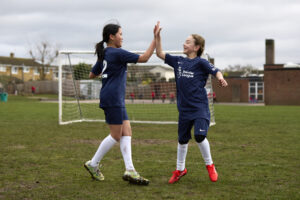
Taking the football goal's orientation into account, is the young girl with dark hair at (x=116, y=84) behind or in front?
in front

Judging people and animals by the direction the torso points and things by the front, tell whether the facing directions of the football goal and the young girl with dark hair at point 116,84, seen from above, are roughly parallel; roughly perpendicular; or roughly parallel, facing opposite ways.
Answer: roughly perpendicular

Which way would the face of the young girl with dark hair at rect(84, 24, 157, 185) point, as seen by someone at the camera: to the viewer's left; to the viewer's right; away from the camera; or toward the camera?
to the viewer's right

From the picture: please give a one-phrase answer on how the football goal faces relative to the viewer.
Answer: facing the viewer

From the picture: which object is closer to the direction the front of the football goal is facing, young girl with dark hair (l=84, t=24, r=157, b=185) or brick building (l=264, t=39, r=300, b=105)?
the young girl with dark hair

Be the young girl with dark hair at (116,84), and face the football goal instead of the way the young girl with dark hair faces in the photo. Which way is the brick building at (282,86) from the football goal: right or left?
right

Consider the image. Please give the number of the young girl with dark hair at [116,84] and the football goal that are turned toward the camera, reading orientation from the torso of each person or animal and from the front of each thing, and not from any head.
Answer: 1

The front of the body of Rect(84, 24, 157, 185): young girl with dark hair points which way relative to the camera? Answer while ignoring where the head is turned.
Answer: to the viewer's right

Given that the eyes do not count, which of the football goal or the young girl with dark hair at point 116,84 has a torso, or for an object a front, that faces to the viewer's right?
the young girl with dark hair

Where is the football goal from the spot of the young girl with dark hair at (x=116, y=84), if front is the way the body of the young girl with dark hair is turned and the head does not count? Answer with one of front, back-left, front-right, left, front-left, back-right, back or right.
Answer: left

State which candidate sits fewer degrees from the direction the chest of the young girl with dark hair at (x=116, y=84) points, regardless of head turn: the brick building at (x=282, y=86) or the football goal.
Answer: the brick building

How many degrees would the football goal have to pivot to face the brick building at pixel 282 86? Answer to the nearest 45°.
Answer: approximately 135° to its left
